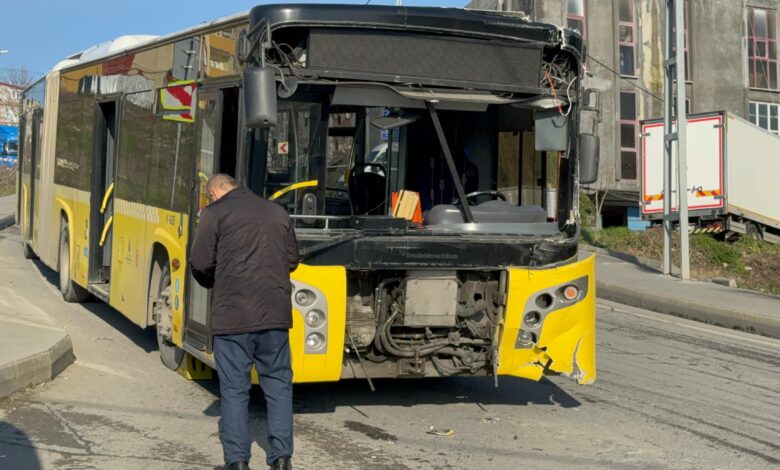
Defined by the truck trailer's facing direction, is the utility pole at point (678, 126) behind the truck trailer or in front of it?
behind

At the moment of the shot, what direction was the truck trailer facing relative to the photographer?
facing away from the viewer and to the right of the viewer

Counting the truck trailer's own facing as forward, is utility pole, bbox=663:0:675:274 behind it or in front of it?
behind

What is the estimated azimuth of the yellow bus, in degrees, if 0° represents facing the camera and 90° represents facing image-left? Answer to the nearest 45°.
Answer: approximately 315°

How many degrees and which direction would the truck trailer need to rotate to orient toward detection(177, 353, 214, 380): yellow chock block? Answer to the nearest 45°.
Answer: approximately 135° to its right

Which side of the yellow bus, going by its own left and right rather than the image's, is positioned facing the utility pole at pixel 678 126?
left

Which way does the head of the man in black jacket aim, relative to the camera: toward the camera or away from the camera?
away from the camera

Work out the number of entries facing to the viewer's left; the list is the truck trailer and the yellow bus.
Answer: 0
